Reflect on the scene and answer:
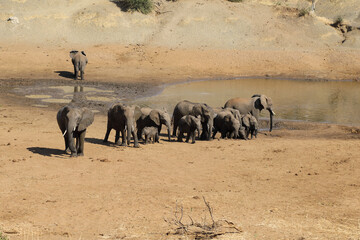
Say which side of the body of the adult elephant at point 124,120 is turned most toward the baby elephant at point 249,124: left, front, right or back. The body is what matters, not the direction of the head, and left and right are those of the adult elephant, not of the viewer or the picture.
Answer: left

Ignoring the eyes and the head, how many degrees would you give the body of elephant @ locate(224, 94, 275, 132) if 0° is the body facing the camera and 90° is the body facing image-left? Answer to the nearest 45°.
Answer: approximately 270°

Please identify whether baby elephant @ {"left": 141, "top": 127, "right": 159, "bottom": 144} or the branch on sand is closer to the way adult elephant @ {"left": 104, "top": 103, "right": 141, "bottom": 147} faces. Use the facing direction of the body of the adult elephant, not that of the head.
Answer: the branch on sand

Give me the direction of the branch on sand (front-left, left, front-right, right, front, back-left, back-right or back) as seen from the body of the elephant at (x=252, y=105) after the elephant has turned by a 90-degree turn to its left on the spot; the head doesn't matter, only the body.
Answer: back

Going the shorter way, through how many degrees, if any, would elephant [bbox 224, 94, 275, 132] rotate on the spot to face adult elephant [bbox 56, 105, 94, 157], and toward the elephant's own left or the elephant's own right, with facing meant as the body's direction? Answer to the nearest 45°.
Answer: approximately 135° to the elephant's own right

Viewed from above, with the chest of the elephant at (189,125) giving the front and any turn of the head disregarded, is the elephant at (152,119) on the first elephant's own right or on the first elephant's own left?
on the first elephant's own right

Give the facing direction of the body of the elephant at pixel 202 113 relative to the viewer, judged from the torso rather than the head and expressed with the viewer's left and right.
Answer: facing the viewer and to the right of the viewer
